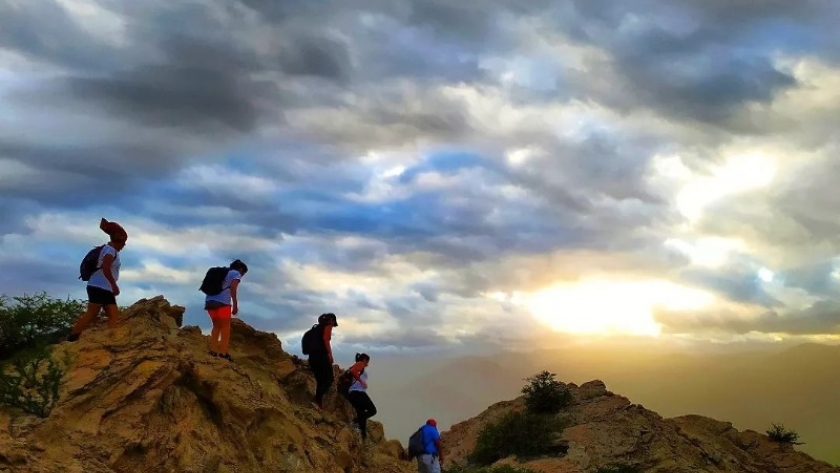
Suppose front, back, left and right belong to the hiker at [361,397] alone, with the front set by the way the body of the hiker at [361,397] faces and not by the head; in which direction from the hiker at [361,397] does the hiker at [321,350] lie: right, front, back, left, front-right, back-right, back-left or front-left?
back-right

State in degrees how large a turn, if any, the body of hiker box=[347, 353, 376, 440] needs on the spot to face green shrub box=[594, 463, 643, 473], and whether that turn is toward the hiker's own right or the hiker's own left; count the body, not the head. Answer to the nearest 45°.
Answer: approximately 45° to the hiker's own left

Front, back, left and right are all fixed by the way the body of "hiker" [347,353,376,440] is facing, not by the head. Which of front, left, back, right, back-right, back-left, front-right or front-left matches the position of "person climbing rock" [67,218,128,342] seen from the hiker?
back-right

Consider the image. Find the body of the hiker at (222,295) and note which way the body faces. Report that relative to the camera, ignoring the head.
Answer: to the viewer's right

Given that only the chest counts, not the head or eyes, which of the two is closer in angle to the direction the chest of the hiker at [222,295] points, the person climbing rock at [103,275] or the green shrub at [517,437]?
the green shrub

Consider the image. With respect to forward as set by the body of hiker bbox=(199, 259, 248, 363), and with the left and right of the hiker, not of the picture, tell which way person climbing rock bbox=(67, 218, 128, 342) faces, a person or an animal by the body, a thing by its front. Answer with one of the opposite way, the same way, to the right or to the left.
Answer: the same way

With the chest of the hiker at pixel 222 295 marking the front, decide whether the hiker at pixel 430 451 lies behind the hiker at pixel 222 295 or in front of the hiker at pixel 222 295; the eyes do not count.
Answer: in front

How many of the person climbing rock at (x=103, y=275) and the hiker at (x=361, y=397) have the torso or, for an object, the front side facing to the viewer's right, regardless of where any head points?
2

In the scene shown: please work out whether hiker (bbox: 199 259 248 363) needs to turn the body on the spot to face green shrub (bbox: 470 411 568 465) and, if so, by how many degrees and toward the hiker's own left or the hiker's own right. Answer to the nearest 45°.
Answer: approximately 45° to the hiker's own left

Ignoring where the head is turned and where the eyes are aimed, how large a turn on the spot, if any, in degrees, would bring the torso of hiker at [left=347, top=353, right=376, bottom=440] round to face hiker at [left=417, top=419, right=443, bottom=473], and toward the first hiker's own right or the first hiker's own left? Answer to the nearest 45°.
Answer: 0° — they already face them

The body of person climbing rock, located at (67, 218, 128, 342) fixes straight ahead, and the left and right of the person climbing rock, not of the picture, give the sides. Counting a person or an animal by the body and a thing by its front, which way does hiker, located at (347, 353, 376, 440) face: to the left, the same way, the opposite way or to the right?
the same way

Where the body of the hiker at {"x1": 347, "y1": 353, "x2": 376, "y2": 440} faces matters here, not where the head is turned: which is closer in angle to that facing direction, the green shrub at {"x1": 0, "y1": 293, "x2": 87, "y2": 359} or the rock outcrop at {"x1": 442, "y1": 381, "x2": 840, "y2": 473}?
the rock outcrop

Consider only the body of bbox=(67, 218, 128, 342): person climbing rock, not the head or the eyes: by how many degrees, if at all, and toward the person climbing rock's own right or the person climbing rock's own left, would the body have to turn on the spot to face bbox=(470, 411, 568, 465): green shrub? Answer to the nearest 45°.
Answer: approximately 45° to the person climbing rock's own left

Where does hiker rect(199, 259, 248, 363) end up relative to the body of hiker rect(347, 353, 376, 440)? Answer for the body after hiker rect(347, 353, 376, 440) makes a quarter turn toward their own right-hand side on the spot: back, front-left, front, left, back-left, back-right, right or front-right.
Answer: front-right

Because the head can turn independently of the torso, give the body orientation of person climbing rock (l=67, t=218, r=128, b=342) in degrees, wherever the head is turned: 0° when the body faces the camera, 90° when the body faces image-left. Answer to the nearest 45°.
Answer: approximately 270°

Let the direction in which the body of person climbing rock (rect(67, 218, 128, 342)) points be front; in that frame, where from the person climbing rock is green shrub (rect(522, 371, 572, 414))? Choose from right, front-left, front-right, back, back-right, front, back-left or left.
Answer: front-left

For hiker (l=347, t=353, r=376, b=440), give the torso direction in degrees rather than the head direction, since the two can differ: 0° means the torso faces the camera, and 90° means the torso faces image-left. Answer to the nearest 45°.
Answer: approximately 270°

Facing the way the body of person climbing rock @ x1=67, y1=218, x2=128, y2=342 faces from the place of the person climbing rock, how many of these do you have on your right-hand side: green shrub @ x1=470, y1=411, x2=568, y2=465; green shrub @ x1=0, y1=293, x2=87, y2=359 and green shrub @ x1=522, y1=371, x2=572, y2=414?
0
